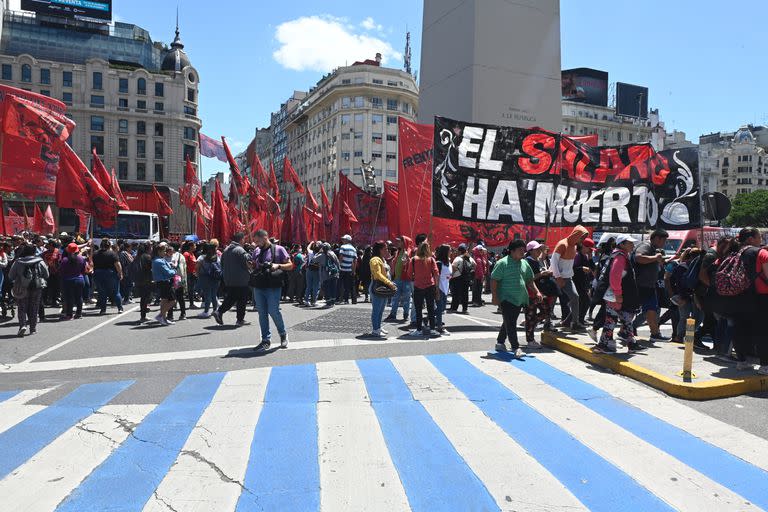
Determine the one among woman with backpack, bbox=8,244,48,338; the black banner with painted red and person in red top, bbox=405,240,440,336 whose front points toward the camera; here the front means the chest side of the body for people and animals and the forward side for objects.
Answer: the black banner with painted red and white lettering

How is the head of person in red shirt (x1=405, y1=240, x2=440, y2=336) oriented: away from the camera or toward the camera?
away from the camera

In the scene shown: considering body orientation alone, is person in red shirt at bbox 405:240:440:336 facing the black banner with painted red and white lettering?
no

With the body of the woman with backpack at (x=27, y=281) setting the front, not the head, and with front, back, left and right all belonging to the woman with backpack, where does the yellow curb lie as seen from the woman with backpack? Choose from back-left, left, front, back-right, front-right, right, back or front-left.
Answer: back-right

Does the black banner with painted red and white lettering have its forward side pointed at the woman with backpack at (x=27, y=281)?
no

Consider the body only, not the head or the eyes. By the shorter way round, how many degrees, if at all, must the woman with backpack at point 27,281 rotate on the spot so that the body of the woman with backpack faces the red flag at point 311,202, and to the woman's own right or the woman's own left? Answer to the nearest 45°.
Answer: approximately 45° to the woman's own right

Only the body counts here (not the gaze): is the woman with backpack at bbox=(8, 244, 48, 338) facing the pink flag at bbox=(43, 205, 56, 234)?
yes

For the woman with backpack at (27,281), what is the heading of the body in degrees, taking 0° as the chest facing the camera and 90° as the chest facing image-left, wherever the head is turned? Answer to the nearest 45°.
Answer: approximately 180°

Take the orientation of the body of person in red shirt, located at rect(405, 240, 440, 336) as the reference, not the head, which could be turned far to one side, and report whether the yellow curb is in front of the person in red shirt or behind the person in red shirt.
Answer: behind

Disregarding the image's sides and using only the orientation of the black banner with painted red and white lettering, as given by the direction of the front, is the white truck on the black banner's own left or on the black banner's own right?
on the black banner's own right

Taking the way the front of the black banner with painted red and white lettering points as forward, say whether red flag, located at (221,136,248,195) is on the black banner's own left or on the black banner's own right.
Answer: on the black banner's own right

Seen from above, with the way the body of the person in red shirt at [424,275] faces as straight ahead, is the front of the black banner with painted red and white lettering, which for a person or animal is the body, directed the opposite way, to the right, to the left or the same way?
the opposite way

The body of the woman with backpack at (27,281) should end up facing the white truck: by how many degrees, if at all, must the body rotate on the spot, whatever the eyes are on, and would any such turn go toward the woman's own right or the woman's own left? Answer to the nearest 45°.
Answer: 0° — they already face it

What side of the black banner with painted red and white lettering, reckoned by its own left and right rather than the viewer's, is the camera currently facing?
front

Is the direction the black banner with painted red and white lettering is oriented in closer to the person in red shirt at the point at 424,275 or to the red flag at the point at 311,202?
the person in red shirt

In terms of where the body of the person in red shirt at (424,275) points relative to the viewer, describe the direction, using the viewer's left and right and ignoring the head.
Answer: facing away from the viewer

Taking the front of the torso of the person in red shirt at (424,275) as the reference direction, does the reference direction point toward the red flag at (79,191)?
no

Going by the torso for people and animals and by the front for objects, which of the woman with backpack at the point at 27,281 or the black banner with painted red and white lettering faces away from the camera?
the woman with backpack
